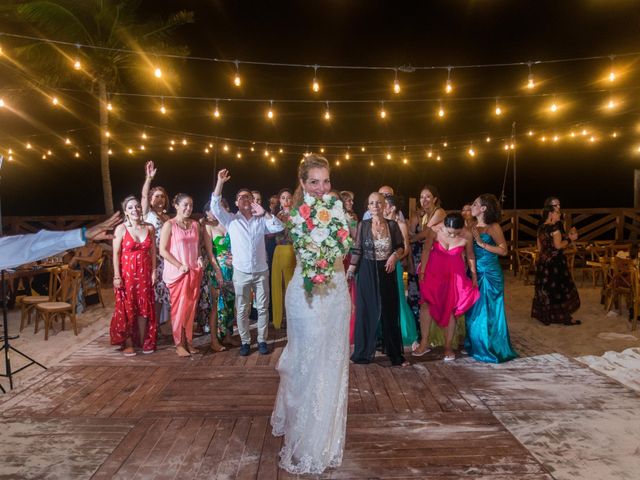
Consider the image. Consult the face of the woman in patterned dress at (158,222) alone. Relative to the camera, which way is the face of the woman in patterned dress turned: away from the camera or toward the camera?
toward the camera

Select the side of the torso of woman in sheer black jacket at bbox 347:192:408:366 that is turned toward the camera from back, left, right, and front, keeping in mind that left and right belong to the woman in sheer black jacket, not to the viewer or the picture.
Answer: front

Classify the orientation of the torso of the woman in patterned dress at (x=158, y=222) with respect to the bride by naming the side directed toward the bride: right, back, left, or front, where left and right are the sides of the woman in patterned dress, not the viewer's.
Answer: front

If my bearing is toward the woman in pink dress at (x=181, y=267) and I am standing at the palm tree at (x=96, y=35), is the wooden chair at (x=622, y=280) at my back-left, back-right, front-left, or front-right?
front-left

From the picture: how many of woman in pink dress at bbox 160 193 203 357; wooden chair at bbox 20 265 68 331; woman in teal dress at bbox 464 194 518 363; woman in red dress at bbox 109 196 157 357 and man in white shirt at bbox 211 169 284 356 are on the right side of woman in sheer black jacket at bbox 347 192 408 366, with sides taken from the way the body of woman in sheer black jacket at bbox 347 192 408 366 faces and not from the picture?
4

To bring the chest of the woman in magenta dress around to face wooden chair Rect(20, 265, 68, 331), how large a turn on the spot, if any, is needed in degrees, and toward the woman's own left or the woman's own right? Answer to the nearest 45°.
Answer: approximately 90° to the woman's own right

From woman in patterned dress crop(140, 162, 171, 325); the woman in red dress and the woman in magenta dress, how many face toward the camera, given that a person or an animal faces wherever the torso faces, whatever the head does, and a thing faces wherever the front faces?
3

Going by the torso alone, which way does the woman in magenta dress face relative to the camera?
toward the camera

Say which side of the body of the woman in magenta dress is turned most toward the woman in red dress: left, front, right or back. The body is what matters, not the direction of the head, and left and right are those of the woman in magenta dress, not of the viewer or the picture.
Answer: right

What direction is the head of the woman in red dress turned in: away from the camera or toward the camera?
toward the camera

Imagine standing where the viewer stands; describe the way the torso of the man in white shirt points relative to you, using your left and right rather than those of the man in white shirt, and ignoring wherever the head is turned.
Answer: facing the viewer

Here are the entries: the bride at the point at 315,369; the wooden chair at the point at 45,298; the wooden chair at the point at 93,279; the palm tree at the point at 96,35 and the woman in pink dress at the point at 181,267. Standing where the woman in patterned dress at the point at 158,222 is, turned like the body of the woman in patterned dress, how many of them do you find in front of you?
2

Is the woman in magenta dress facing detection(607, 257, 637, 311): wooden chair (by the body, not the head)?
no

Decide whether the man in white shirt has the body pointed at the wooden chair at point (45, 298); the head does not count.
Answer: no

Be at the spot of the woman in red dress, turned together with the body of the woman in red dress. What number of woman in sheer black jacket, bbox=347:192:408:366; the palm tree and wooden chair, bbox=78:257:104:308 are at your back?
2

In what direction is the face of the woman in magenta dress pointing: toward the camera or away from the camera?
toward the camera

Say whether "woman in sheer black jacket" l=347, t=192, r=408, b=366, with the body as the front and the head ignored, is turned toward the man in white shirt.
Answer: no

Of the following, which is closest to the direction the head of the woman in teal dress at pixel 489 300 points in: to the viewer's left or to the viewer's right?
to the viewer's left

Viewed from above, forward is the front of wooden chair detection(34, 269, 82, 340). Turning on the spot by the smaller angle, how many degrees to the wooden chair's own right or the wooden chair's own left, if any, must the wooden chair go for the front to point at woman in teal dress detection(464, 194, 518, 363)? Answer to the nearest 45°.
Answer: approximately 90° to the wooden chair's own left

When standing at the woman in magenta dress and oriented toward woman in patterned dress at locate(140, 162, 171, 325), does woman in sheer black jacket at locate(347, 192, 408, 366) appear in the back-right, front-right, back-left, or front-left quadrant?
front-left
